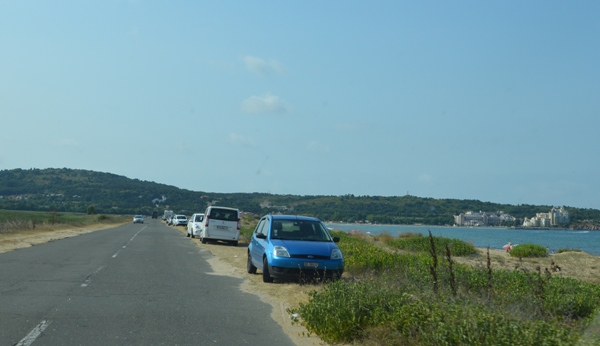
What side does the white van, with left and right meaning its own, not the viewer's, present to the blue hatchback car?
back

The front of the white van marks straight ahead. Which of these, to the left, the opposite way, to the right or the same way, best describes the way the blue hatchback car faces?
the opposite way

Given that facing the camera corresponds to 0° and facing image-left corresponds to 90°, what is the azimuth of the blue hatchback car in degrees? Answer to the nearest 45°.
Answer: approximately 0°

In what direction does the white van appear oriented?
away from the camera

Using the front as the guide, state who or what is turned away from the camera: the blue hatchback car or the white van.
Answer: the white van

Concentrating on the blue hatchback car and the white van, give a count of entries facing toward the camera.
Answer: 1

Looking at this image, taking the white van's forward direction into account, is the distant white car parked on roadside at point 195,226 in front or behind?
in front

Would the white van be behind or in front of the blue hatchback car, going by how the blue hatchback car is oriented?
behind

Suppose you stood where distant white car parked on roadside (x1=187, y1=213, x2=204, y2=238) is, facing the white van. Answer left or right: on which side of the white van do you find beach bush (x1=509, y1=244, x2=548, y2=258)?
left

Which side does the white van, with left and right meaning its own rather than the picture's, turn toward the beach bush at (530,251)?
right
